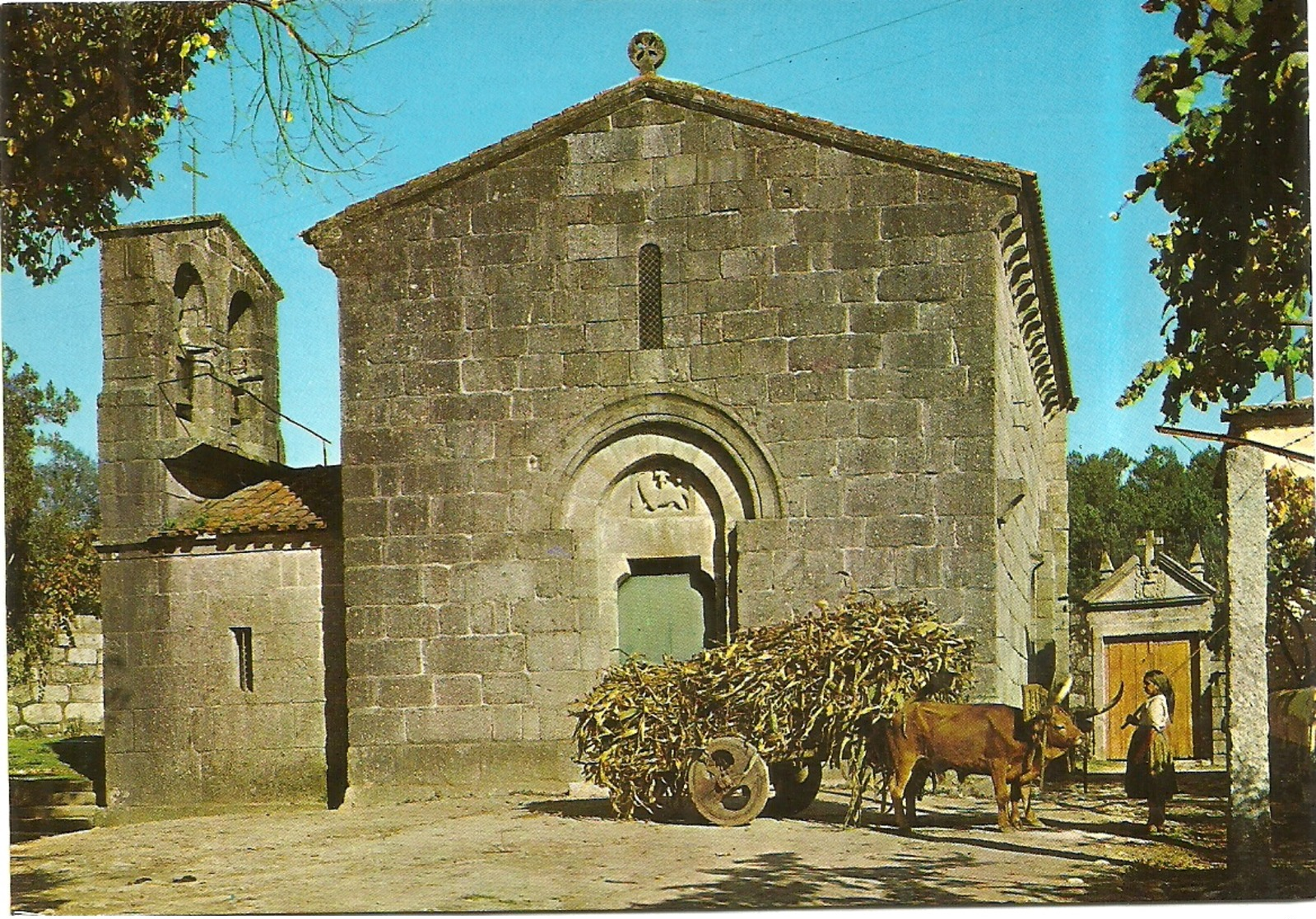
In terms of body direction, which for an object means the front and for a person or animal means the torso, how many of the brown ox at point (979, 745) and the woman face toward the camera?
0

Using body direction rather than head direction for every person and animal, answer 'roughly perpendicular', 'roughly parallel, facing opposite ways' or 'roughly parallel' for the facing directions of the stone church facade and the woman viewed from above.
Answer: roughly perpendicular

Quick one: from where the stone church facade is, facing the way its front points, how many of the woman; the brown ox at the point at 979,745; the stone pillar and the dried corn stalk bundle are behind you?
0

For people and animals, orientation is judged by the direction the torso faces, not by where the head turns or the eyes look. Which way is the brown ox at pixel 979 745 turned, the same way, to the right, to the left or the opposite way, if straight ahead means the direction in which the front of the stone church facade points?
to the left

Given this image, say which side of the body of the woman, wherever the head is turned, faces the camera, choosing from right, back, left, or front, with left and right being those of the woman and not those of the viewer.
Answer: left

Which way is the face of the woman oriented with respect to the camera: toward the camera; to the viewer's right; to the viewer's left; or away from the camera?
to the viewer's left

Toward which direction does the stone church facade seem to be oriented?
toward the camera

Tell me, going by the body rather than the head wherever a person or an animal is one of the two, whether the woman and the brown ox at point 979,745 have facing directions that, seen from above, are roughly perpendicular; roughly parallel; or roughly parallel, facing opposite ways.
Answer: roughly parallel, facing opposite ways

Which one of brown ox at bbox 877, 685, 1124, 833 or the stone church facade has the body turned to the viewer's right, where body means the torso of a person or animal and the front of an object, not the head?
the brown ox

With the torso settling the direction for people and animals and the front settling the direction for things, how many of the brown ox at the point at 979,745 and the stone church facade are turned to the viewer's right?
1

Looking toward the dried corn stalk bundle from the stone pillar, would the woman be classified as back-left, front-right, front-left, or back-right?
front-right

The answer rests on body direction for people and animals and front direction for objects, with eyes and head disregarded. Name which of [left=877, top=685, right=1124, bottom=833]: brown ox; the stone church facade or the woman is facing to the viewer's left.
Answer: the woman
